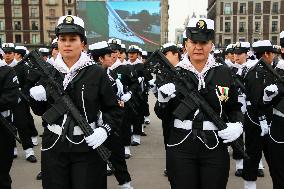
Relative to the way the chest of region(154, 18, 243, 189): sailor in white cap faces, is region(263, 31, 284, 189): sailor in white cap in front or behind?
behind

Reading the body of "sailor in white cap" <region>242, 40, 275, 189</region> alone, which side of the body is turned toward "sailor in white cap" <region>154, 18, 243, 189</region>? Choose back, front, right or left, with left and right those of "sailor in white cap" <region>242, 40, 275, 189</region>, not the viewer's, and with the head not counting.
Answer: right

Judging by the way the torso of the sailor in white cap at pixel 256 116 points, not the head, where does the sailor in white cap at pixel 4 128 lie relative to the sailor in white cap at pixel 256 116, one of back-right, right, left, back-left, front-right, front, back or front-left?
back-right
